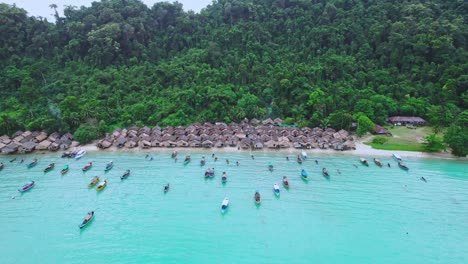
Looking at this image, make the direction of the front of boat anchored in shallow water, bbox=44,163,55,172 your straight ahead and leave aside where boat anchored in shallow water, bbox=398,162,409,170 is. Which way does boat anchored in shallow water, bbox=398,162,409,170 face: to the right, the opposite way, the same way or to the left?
the same way

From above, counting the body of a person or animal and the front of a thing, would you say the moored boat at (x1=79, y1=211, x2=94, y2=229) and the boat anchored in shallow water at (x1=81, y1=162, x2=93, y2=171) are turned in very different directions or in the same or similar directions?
same or similar directions

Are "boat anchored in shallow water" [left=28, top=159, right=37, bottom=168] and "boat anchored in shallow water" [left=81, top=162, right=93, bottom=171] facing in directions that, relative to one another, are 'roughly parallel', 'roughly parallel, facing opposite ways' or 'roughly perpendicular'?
roughly parallel

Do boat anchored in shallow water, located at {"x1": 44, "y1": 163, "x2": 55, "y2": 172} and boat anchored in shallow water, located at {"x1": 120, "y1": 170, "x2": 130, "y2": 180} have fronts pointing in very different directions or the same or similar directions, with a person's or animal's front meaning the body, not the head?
same or similar directions

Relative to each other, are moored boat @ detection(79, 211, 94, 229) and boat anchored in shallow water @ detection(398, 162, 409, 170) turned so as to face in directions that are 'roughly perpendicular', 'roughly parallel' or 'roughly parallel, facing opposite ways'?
roughly parallel

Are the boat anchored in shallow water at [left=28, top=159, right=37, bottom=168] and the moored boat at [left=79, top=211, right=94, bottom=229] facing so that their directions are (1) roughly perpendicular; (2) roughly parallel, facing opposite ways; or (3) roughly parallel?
roughly parallel

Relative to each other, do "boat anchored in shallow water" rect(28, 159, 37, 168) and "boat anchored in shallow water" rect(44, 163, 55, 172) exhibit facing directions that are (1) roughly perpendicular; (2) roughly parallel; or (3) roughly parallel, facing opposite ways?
roughly parallel
